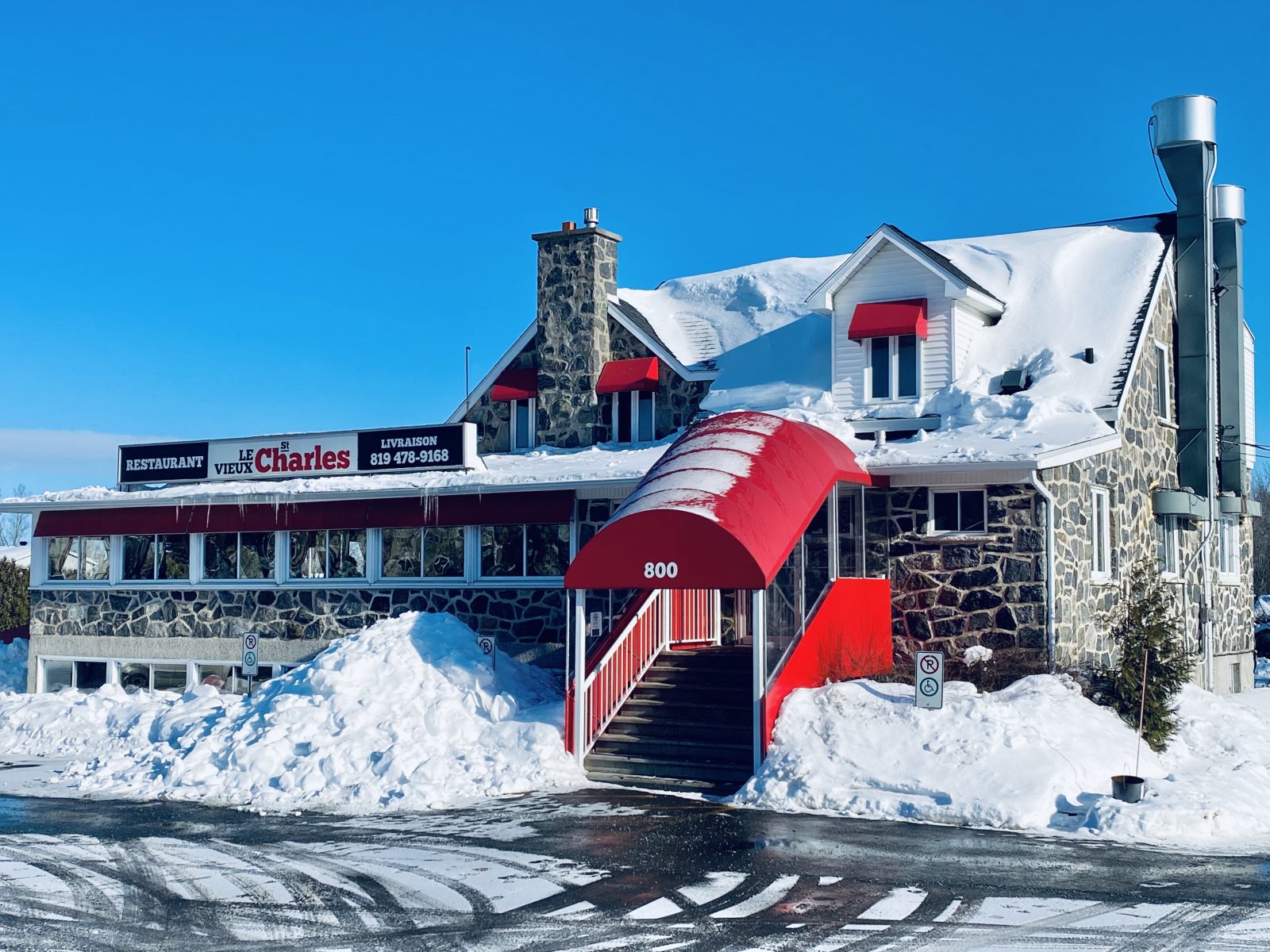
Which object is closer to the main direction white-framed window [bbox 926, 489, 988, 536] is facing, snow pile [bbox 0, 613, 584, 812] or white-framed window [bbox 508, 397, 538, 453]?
the snow pile

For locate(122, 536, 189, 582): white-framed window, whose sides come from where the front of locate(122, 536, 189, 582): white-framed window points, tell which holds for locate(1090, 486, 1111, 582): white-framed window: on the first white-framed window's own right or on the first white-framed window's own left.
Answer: on the first white-framed window's own left

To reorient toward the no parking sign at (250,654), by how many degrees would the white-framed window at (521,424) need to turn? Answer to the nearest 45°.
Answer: approximately 45° to its right

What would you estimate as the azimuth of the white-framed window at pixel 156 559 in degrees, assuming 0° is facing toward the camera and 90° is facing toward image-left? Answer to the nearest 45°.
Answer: approximately 0°

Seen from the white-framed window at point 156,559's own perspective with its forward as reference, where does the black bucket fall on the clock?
The black bucket is roughly at 11 o'clock from the white-framed window.

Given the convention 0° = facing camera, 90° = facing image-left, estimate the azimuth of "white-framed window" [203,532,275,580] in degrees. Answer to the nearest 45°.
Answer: approximately 0°

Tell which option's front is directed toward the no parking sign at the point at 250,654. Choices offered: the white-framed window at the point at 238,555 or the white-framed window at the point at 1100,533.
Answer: the white-framed window at the point at 238,555

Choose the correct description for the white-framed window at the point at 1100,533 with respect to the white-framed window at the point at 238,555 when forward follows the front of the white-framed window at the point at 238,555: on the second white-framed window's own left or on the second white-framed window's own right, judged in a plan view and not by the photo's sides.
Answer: on the second white-framed window's own left

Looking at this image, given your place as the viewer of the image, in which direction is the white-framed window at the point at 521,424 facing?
facing the viewer

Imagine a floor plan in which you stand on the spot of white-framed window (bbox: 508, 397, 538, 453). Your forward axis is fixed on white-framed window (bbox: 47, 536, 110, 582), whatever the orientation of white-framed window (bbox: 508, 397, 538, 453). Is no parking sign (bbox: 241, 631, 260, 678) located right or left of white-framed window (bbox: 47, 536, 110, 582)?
left

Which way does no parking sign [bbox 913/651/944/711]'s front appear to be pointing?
toward the camera
